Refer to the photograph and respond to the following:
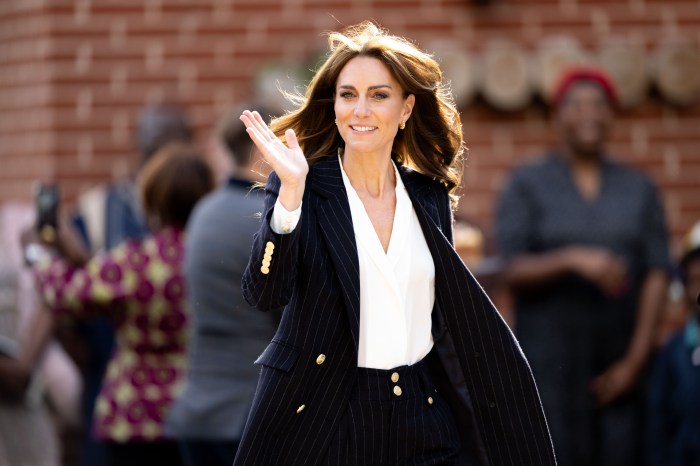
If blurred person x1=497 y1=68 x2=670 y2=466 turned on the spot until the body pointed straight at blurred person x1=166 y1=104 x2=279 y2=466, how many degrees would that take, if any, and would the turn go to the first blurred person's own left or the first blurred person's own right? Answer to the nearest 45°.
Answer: approximately 45° to the first blurred person's own right

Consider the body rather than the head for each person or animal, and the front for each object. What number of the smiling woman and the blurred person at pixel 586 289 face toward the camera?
2

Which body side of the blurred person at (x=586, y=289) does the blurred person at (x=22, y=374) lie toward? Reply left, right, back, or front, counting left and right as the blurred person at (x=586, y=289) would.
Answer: right

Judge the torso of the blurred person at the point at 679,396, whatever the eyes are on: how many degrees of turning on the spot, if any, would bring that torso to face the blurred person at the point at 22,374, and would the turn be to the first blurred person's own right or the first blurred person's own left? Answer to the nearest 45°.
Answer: approximately 90° to the first blurred person's own right

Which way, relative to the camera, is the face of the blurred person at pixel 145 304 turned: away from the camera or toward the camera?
away from the camera

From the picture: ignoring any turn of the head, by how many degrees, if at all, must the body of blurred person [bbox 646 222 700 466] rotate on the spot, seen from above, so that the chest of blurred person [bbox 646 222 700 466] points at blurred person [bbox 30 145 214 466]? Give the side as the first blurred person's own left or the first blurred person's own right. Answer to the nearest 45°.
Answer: approximately 45° to the first blurred person's own right
